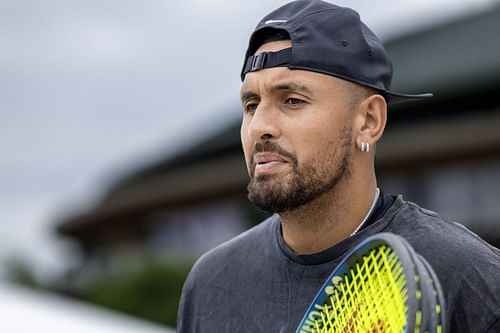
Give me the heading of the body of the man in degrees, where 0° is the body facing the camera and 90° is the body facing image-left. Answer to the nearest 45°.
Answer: approximately 45°
